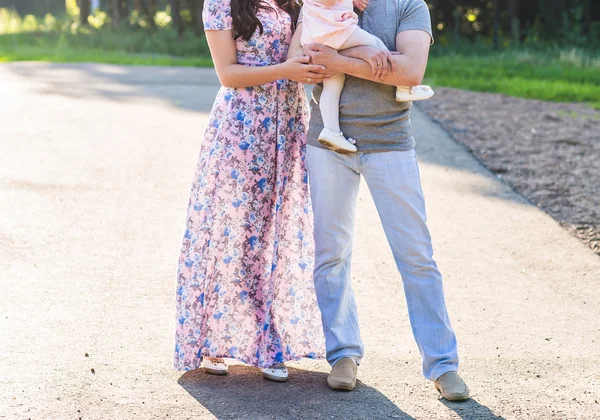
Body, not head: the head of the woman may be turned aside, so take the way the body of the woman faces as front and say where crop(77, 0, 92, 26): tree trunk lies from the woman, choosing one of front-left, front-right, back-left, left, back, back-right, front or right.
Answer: back-left

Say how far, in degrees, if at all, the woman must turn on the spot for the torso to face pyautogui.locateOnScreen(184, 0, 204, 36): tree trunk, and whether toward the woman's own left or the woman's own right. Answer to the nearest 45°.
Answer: approximately 135° to the woman's own left

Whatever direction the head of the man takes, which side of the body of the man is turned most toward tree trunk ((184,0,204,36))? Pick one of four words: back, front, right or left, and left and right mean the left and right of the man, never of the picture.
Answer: back

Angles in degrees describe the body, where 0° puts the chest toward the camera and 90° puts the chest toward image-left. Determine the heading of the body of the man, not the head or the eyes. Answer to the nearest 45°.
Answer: approximately 0°

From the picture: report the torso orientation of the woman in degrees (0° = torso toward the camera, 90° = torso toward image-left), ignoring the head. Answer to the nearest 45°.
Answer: approximately 315°

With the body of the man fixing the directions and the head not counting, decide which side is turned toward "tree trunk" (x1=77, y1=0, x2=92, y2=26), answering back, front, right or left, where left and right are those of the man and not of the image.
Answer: back

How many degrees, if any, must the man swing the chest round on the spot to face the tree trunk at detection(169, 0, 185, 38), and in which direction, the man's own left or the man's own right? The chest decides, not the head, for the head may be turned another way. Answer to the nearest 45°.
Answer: approximately 180°
